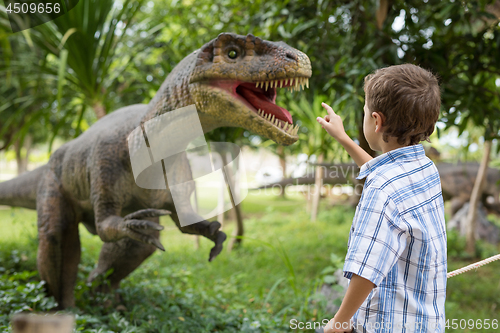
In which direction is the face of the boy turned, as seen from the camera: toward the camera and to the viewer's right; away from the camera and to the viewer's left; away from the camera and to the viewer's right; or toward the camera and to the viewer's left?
away from the camera and to the viewer's left

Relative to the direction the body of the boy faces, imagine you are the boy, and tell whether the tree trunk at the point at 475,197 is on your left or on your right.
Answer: on your right

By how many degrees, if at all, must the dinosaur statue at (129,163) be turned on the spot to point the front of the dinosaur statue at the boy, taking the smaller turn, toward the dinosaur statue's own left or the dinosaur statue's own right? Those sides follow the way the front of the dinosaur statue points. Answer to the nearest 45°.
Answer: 0° — it already faces them

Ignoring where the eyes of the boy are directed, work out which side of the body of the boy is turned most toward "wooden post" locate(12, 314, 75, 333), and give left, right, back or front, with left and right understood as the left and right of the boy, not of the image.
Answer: left

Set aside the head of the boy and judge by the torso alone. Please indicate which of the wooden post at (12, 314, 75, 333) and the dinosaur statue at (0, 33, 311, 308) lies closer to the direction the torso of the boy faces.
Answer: the dinosaur statue

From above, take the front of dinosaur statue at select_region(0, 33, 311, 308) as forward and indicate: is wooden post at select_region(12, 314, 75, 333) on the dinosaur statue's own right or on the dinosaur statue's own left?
on the dinosaur statue's own right

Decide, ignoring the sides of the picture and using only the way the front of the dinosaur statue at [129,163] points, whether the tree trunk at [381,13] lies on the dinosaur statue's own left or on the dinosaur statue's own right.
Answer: on the dinosaur statue's own left

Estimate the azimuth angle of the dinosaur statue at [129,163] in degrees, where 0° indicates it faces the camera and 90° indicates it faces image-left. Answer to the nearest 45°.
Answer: approximately 315°

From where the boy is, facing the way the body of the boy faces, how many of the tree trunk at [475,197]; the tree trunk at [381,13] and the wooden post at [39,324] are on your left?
1

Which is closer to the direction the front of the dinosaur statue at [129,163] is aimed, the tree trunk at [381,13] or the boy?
the boy

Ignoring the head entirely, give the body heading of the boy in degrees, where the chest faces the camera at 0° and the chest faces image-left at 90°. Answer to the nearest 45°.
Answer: approximately 135°

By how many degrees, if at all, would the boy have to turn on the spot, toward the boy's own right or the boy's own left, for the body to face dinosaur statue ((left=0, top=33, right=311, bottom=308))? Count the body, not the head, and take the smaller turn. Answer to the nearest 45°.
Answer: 0° — they already face it
